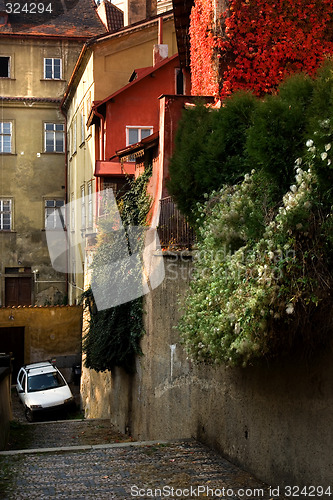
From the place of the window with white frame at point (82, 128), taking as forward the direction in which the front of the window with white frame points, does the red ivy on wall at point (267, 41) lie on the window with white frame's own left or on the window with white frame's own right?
on the window with white frame's own left

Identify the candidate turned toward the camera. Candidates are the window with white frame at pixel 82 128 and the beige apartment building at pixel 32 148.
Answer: the beige apartment building

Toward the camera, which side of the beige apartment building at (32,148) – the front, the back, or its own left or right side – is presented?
front

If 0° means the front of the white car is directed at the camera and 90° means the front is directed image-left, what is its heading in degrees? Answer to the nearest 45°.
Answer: approximately 315°

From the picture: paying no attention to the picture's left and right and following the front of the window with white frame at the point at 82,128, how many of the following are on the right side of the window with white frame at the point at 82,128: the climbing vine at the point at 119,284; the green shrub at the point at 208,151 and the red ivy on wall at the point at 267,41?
0

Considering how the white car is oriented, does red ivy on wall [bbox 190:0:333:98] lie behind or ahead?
ahead

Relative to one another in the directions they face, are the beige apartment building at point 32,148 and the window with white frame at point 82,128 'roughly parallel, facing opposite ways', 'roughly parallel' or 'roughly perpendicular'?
roughly perpendicular

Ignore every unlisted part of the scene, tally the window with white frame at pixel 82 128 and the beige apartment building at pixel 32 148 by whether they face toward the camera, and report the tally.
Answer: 1

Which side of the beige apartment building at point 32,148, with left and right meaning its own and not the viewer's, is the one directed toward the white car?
front

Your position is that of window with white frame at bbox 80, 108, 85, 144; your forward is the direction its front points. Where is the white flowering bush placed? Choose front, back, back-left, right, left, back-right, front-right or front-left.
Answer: left
